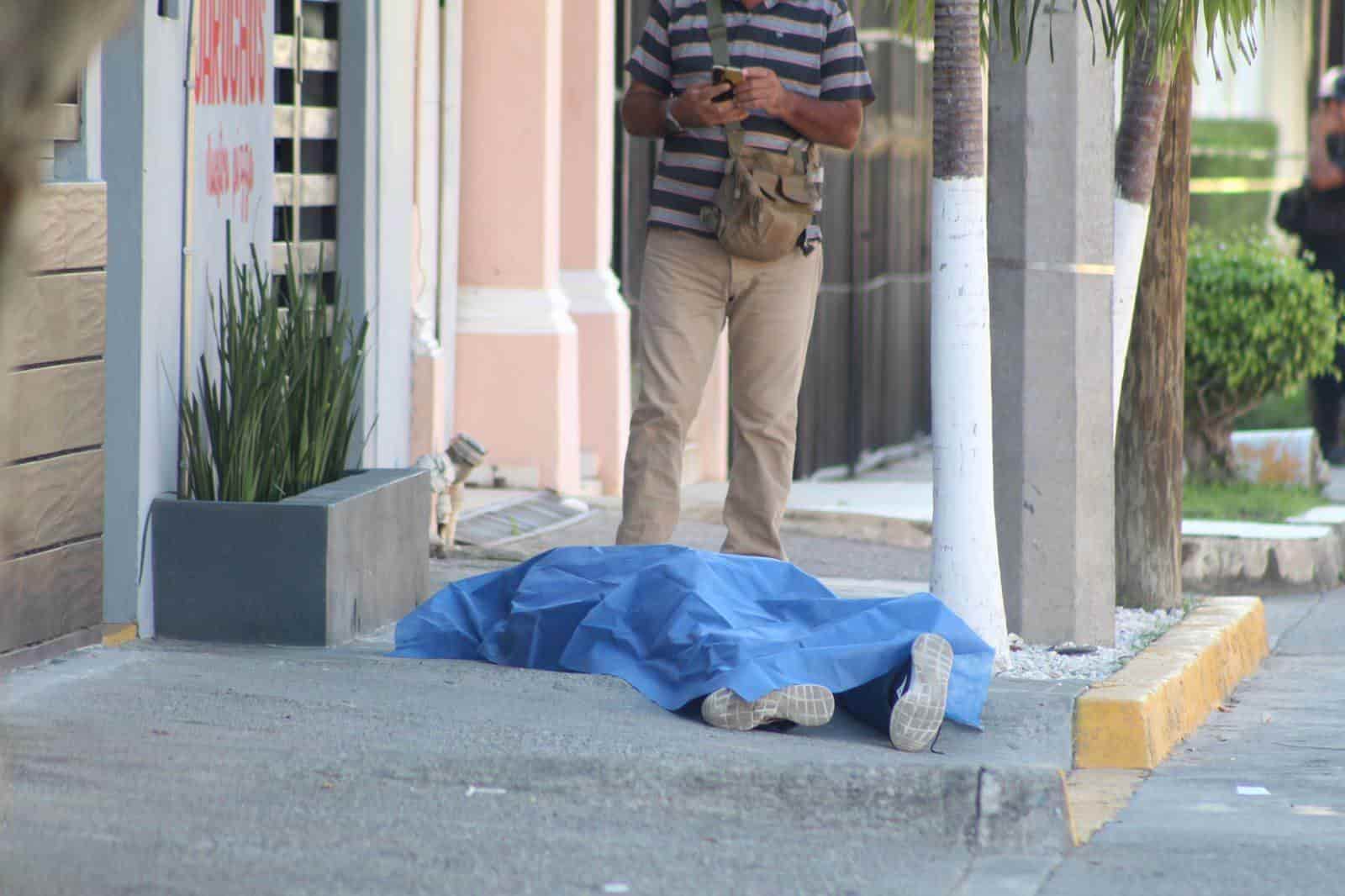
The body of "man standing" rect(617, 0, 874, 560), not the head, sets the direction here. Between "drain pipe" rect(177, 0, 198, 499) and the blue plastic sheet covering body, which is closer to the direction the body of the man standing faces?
the blue plastic sheet covering body

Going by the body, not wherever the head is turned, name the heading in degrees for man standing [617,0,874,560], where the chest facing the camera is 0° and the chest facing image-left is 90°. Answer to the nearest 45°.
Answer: approximately 0°

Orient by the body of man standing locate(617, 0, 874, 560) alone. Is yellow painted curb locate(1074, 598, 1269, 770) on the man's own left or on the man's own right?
on the man's own left

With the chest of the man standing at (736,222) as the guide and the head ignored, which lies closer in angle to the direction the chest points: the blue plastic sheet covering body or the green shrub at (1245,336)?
the blue plastic sheet covering body

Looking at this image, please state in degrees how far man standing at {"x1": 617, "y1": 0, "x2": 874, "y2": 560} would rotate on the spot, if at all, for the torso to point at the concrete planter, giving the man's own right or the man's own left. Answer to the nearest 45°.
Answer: approximately 45° to the man's own right

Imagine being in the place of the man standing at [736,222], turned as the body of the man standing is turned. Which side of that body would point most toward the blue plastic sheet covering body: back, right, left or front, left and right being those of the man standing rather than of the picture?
front

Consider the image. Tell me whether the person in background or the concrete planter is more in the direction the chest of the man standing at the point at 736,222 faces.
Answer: the concrete planter

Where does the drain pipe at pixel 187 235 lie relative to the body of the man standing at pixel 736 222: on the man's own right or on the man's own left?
on the man's own right

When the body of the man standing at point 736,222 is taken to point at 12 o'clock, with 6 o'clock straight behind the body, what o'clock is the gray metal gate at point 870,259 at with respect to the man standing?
The gray metal gate is roughly at 6 o'clock from the man standing.

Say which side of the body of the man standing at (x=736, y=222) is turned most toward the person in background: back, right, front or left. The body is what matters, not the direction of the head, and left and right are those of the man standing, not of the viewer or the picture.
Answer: back

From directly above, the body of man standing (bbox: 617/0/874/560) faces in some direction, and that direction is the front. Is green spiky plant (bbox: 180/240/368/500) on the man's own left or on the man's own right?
on the man's own right
